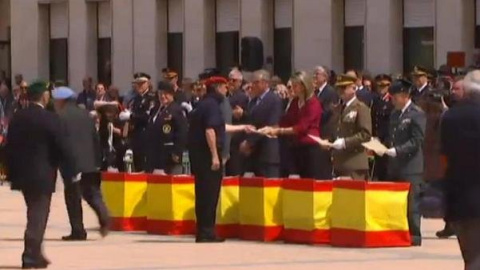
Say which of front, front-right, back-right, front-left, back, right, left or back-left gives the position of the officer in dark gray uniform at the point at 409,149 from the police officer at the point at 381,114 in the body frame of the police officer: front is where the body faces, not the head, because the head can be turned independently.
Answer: front-left

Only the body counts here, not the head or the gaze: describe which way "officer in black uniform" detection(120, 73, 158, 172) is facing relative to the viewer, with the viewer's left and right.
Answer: facing the viewer and to the left of the viewer

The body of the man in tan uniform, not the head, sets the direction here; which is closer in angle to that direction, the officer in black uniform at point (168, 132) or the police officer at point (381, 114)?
the officer in black uniform

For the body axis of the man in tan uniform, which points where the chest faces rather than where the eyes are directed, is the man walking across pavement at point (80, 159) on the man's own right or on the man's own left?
on the man's own right

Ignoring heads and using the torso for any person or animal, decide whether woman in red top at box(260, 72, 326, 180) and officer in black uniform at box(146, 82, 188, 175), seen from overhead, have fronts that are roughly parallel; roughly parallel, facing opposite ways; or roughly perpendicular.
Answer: roughly parallel

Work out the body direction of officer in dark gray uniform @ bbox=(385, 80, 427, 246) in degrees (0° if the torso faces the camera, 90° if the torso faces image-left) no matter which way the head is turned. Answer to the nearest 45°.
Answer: approximately 45°

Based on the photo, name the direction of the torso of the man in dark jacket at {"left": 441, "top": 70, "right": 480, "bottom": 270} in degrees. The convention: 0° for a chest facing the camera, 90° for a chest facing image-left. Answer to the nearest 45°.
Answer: approximately 180°

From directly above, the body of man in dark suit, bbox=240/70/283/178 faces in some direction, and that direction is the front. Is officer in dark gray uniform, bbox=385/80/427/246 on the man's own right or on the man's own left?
on the man's own left

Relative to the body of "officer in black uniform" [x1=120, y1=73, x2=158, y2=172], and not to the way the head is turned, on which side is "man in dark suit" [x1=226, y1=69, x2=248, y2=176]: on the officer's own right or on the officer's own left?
on the officer's own left

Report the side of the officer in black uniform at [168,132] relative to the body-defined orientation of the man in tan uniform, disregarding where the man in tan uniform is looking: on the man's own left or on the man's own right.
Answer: on the man's own right

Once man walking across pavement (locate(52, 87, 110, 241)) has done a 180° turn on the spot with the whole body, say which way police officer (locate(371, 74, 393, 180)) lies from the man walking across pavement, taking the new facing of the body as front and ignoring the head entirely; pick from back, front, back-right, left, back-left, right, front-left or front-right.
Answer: front-left
